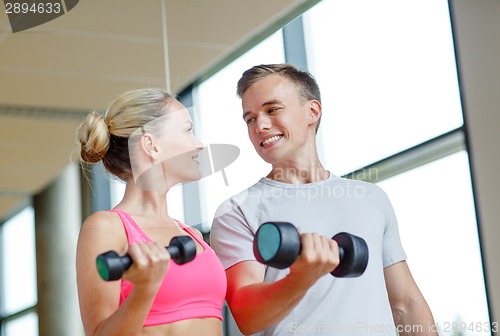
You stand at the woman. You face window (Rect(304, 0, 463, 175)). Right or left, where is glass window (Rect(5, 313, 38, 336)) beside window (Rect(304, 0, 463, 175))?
left

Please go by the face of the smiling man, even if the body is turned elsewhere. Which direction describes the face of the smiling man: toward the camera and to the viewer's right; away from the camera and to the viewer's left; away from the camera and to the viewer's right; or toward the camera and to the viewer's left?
toward the camera and to the viewer's left

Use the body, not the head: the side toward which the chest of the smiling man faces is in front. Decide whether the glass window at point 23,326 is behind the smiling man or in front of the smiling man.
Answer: behind

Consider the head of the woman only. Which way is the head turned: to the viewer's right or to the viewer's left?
to the viewer's right

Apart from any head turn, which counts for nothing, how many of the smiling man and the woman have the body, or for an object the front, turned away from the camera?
0

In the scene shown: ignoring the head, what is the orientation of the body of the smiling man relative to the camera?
toward the camera

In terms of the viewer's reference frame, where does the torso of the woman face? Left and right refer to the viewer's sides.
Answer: facing the viewer and to the right of the viewer

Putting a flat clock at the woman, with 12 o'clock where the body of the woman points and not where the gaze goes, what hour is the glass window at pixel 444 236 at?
The glass window is roughly at 9 o'clock from the woman.

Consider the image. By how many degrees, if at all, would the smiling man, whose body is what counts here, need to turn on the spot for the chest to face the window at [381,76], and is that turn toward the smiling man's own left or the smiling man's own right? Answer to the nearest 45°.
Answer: approximately 180°

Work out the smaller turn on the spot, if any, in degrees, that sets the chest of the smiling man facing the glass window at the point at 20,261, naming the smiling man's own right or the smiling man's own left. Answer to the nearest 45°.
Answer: approximately 135° to the smiling man's own right
